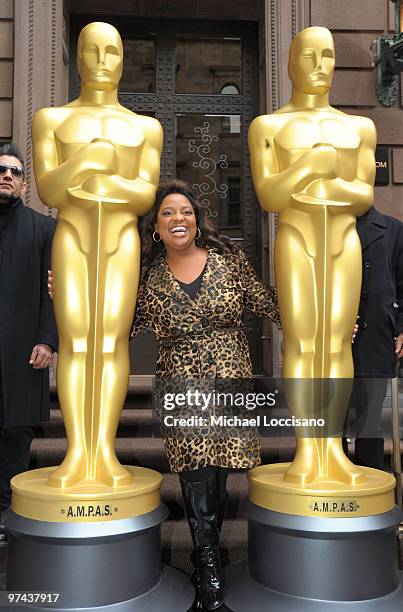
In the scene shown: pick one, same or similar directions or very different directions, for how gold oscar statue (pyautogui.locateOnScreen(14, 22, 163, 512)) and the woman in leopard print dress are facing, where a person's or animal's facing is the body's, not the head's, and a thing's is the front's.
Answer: same or similar directions

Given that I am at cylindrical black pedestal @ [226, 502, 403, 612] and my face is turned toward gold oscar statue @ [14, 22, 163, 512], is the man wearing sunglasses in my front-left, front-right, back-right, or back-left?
front-right

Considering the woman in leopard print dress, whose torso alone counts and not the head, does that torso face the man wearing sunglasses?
no

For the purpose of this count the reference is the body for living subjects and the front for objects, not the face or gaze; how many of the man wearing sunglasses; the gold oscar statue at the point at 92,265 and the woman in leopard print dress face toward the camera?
3

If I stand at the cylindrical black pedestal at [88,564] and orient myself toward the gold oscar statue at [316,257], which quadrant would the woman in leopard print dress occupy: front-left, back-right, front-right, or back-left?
front-left

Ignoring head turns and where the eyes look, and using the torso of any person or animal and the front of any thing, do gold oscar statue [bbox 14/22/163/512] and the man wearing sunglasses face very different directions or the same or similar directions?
same or similar directions

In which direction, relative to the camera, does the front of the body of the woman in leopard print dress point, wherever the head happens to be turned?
toward the camera

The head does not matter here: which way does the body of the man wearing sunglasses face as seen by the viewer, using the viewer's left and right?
facing the viewer

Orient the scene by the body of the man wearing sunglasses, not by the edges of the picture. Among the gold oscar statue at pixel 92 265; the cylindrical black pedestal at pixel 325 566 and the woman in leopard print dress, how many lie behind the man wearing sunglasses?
0

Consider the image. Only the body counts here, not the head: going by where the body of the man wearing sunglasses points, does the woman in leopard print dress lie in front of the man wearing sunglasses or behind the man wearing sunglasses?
in front

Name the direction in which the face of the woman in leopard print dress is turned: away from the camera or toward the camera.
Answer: toward the camera

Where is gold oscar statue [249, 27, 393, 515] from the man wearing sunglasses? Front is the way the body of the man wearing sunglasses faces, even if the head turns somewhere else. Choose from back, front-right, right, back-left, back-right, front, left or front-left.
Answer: front-left

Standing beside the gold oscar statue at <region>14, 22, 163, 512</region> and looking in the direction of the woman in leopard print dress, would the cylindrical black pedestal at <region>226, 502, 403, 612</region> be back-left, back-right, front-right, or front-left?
front-right

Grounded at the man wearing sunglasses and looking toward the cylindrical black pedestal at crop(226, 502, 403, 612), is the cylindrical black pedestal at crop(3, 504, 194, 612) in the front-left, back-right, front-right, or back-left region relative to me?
front-right
